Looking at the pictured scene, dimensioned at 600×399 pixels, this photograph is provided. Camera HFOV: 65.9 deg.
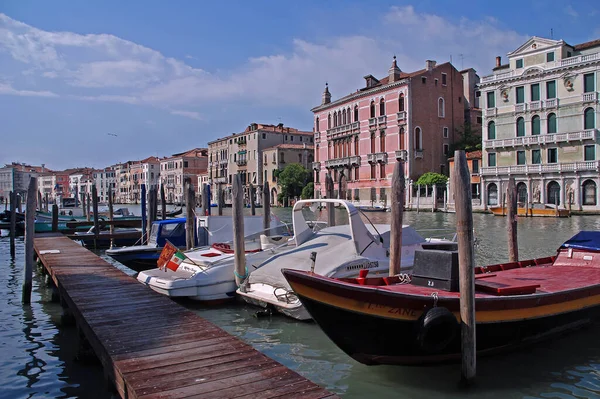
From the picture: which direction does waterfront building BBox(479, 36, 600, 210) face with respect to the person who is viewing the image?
facing the viewer and to the left of the viewer

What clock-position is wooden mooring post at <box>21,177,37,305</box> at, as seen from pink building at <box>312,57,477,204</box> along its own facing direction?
The wooden mooring post is roughly at 11 o'clock from the pink building.

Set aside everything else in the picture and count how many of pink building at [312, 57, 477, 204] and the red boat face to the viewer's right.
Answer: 0

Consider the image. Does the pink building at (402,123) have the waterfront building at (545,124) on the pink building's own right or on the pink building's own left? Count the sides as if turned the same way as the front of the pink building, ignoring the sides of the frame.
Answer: on the pink building's own left

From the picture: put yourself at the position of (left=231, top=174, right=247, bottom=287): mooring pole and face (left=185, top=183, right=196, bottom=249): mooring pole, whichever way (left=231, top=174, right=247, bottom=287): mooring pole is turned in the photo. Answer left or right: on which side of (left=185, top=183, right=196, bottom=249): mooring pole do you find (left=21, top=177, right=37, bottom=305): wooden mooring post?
left

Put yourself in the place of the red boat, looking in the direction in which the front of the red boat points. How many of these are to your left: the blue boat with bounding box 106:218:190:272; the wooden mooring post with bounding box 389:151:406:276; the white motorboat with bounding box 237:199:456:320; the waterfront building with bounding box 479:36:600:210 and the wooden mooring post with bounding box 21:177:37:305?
0

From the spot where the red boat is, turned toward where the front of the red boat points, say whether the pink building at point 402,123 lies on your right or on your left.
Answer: on your right

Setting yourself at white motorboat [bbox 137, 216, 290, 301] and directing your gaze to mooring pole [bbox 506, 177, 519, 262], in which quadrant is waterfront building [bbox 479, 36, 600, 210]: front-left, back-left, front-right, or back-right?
front-left

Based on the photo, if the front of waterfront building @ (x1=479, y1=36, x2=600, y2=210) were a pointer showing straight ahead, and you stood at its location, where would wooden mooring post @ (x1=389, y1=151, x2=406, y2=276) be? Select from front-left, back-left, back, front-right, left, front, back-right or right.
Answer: front-left

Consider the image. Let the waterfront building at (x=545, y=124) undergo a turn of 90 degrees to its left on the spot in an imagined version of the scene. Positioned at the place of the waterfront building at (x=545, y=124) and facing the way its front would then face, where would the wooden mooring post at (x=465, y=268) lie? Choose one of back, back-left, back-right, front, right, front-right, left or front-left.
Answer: front-right

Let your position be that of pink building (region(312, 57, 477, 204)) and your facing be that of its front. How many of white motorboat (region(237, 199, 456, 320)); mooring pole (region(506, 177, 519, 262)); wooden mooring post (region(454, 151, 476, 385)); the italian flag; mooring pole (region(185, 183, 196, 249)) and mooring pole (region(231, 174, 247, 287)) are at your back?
0
